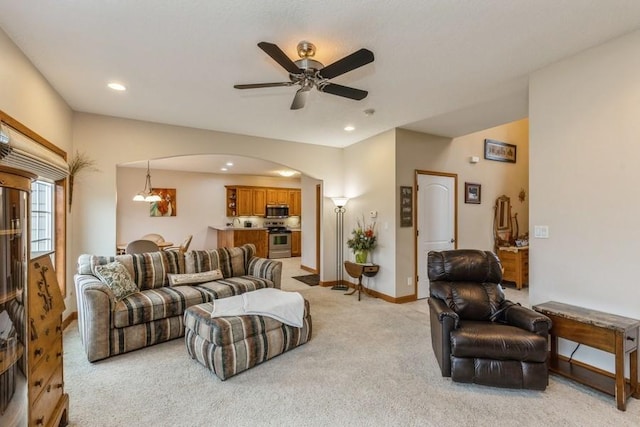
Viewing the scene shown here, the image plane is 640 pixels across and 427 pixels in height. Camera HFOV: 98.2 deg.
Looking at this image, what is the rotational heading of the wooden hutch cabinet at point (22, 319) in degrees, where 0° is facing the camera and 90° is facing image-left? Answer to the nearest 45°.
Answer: approximately 315°

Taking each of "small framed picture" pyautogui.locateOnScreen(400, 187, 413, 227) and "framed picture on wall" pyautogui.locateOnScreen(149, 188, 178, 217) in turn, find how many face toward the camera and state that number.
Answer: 2

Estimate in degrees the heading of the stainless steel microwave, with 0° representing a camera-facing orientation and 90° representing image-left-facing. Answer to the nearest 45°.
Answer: approximately 0°

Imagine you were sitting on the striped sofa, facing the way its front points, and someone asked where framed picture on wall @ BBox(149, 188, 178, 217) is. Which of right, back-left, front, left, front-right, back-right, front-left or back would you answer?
back-left

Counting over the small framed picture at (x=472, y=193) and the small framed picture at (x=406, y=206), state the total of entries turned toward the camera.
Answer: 2

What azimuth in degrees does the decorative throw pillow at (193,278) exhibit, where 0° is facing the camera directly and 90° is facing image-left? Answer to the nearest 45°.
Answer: approximately 315°

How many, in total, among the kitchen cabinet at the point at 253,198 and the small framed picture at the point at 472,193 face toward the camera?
2

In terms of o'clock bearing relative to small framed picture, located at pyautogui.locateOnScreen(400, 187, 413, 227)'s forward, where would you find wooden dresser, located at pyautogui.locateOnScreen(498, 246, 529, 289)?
The wooden dresser is roughly at 8 o'clock from the small framed picture.

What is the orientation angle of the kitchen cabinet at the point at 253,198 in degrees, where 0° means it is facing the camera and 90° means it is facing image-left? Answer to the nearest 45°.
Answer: approximately 0°
